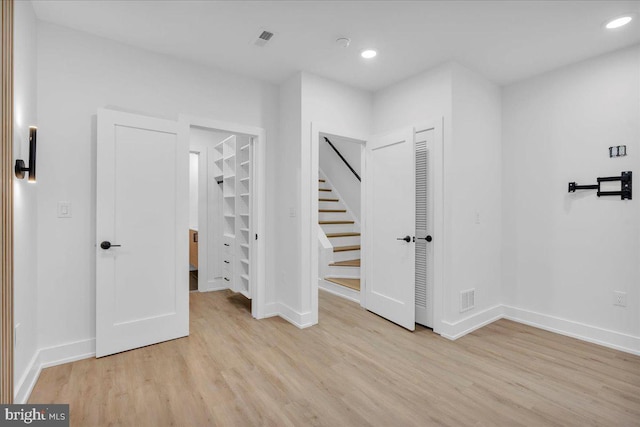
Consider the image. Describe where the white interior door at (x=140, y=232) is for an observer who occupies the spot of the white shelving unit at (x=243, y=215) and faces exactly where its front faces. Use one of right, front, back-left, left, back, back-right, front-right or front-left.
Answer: front

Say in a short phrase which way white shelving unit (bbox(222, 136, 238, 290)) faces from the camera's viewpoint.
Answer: facing the viewer and to the left of the viewer

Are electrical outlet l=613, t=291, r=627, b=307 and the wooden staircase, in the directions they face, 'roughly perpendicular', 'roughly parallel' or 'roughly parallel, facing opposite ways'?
roughly perpendicular

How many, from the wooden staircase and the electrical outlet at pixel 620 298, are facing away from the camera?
0

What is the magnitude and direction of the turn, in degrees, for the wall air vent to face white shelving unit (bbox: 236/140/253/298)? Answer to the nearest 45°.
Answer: approximately 135° to its right

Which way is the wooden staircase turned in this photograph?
toward the camera

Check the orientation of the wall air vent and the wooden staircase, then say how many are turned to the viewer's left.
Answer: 0

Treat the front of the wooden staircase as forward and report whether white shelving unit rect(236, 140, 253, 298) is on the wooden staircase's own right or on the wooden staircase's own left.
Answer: on the wooden staircase's own right

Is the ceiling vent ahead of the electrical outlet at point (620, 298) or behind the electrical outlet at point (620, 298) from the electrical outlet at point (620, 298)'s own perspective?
ahead

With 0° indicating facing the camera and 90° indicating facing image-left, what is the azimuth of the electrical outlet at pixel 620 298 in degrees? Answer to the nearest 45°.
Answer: approximately 45°

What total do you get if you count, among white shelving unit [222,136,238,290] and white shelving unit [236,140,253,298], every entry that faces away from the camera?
0

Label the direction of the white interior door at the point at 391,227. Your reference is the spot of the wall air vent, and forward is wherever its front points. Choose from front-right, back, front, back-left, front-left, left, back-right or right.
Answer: back-right

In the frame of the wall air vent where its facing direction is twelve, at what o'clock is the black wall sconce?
The black wall sconce is roughly at 3 o'clock from the wall air vent.

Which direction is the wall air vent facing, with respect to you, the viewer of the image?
facing the viewer and to the right of the viewer

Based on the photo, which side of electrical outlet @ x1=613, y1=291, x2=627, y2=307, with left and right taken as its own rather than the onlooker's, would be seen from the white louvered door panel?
front

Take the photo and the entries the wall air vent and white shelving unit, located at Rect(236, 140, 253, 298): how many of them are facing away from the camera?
0

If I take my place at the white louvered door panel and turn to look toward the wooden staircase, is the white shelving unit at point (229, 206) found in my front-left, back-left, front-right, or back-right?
front-left
